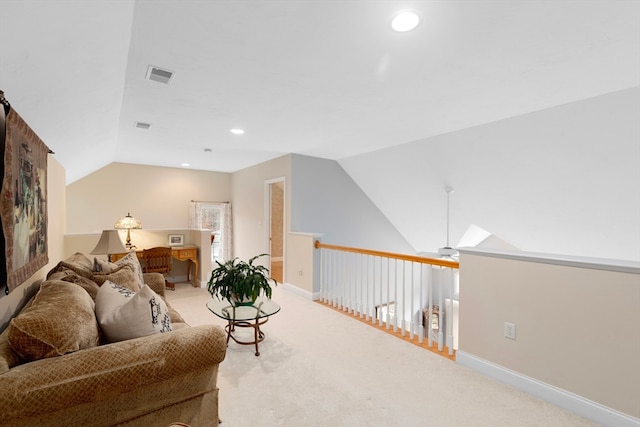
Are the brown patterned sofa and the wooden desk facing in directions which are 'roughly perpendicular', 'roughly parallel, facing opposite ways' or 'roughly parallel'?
roughly perpendicular

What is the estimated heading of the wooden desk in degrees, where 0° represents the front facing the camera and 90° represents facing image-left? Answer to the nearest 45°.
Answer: approximately 0°

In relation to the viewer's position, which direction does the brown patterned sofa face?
facing to the right of the viewer

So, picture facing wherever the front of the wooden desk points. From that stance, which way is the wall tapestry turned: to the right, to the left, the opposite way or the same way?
to the left

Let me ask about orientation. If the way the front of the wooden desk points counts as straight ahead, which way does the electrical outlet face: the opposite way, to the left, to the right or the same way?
to the right

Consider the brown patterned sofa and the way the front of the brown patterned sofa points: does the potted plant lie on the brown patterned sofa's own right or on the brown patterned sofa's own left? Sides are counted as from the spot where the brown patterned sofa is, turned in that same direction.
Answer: on the brown patterned sofa's own left

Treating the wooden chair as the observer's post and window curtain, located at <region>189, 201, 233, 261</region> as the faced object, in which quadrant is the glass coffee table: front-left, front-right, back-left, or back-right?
back-right

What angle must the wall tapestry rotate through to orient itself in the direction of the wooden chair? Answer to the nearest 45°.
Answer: approximately 45° to its left

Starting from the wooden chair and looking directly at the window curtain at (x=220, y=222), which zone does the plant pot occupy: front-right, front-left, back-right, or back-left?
back-right

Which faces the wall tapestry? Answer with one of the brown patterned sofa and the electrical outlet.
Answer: the electrical outlet

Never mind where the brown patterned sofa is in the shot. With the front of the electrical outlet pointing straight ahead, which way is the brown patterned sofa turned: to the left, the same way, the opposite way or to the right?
the opposite way

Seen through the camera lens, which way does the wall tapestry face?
facing to the right of the viewer
